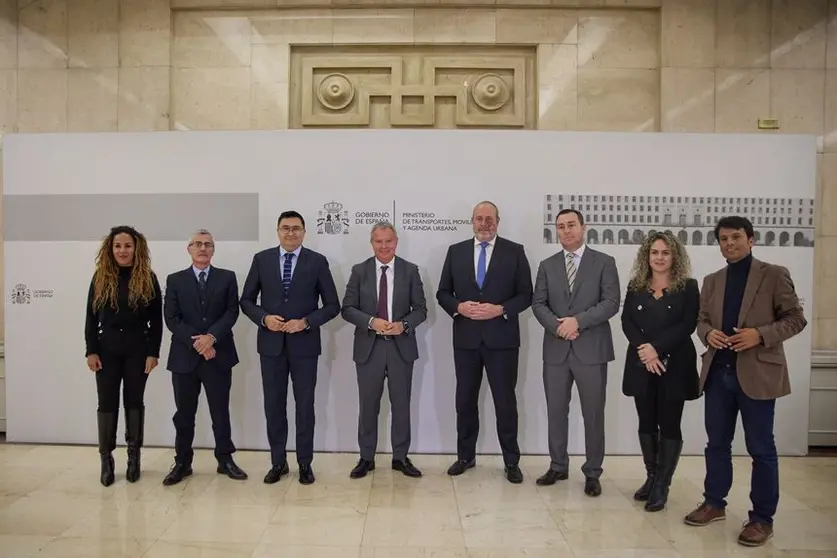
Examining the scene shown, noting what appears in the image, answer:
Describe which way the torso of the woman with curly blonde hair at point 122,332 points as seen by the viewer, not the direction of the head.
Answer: toward the camera

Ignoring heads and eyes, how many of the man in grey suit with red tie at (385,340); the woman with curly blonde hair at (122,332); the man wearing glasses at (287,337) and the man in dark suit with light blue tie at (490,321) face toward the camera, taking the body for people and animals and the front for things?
4

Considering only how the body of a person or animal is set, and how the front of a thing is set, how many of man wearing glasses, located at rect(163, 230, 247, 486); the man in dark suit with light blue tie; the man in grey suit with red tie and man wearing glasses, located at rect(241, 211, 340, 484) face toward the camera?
4

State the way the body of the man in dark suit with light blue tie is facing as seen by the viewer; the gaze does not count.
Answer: toward the camera

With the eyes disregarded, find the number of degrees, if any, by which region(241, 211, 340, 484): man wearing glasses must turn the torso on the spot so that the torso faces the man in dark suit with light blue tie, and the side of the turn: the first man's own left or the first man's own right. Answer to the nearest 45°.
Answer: approximately 90° to the first man's own left

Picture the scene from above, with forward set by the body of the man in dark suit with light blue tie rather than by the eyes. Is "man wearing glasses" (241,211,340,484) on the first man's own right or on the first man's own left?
on the first man's own right

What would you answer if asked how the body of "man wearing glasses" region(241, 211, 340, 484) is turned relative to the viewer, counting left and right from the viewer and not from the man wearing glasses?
facing the viewer

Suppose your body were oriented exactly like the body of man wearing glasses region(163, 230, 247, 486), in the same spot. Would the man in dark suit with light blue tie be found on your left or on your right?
on your left

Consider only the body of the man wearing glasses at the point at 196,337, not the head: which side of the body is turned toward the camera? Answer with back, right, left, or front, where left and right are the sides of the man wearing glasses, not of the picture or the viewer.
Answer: front

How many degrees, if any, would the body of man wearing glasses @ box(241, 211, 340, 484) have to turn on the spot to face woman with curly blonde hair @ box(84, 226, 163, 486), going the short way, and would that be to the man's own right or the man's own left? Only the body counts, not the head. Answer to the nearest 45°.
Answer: approximately 90° to the man's own right
